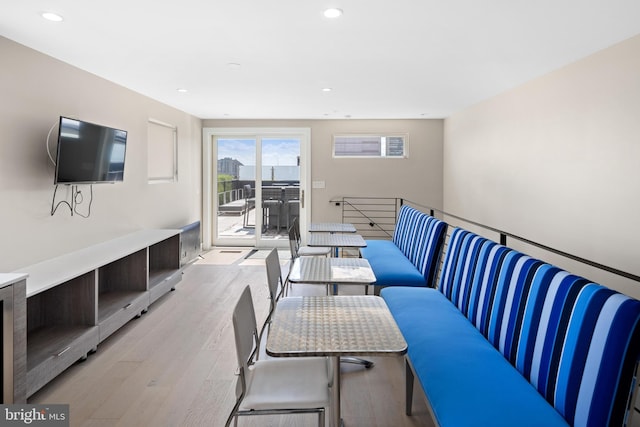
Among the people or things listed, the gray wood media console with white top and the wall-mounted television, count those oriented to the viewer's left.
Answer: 0

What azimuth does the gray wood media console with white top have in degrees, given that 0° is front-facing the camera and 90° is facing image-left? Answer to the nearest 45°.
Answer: approximately 315°

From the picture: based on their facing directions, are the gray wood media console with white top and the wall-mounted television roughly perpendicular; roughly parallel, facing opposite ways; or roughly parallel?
roughly parallel

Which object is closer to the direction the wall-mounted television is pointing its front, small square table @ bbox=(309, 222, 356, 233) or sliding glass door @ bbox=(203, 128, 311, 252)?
the small square table

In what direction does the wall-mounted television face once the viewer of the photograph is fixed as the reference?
facing the viewer and to the right of the viewer

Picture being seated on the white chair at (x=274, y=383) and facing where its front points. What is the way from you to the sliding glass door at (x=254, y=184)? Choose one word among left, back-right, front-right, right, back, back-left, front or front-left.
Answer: left

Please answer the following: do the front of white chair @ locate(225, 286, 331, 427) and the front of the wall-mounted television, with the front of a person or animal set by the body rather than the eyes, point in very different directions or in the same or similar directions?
same or similar directions

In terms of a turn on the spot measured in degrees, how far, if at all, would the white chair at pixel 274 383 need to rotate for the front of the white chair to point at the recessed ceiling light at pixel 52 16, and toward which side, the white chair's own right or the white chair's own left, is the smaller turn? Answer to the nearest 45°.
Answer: approximately 135° to the white chair's own left

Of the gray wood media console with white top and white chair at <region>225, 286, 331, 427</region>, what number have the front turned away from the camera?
0

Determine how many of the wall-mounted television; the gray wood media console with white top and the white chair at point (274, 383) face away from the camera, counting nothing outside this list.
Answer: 0

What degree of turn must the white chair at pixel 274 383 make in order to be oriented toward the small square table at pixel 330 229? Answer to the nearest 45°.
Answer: approximately 90° to its left

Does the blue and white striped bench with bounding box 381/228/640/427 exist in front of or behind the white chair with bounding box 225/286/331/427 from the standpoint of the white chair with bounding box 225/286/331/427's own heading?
in front

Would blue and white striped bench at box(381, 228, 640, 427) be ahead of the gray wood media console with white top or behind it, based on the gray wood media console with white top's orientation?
ahead

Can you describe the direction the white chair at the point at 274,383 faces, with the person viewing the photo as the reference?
facing to the right of the viewer

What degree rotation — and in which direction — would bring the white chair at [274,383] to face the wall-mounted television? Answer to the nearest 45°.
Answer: approximately 135° to its left
